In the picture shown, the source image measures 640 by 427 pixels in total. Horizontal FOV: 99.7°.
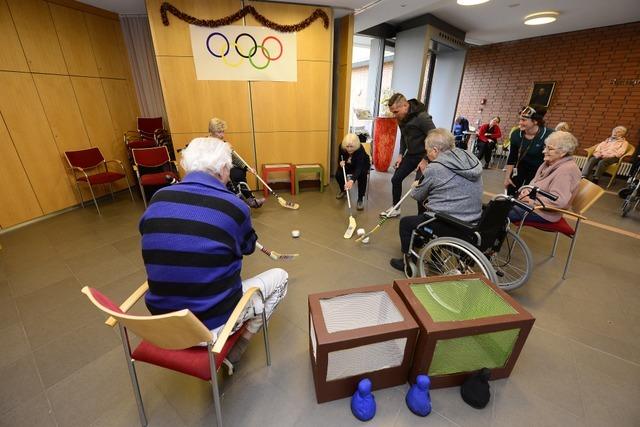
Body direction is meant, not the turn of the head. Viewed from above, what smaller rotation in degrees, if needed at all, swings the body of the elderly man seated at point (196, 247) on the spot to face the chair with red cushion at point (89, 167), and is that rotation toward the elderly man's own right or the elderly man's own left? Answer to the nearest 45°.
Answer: approximately 45° to the elderly man's own left

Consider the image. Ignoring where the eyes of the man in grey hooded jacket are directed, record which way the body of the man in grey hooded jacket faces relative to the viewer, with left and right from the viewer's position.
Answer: facing away from the viewer and to the left of the viewer

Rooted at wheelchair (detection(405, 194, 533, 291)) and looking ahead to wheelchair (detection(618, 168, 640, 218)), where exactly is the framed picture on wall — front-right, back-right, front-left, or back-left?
front-left

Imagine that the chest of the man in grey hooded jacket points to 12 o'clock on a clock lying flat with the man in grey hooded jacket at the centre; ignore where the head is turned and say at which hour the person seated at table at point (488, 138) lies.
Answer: The person seated at table is roughly at 2 o'clock from the man in grey hooded jacket.

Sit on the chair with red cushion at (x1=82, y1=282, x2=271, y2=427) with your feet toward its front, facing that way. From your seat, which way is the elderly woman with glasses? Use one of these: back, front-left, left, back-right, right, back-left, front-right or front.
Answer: front-right

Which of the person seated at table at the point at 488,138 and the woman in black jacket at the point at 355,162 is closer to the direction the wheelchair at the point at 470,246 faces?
the woman in black jacket

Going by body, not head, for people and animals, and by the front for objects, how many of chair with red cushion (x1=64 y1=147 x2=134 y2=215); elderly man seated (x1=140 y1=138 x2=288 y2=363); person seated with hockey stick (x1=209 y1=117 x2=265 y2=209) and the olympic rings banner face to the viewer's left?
0

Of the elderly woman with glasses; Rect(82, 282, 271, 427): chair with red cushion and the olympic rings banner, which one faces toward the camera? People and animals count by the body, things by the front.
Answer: the olympic rings banner

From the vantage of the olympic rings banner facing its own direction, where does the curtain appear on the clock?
The curtain is roughly at 4 o'clock from the olympic rings banner.

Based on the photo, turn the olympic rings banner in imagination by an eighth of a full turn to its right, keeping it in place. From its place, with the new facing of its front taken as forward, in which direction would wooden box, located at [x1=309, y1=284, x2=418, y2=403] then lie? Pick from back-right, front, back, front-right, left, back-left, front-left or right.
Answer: front-left

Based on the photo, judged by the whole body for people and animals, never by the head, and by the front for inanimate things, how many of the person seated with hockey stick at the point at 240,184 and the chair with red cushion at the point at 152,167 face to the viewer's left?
0

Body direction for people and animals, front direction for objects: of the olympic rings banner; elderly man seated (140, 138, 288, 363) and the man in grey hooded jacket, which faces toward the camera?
the olympic rings banner

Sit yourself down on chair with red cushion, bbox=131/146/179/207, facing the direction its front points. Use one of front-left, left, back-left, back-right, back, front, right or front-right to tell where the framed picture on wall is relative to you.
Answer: front-left

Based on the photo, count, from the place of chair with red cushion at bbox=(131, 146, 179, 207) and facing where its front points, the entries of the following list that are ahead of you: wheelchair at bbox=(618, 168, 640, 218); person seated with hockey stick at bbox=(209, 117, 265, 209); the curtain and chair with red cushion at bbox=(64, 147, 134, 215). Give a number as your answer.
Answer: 2

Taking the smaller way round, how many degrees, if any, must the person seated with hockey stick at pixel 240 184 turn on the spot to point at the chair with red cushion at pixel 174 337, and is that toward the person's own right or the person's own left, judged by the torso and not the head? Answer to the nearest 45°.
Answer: approximately 45° to the person's own right

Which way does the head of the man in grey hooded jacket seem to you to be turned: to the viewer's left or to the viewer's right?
to the viewer's left

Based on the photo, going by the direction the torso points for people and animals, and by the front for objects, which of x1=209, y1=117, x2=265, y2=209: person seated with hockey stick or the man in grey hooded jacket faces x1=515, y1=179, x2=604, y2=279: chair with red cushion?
the person seated with hockey stick

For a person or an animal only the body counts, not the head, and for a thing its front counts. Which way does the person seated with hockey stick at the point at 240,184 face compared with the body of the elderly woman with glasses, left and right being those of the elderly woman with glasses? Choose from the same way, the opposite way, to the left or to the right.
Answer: the opposite way

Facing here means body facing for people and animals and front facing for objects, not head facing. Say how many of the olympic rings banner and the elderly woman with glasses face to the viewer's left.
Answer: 1

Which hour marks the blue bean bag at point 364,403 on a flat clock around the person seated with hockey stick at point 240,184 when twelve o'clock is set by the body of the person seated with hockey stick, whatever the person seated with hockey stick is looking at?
The blue bean bag is roughly at 1 o'clock from the person seated with hockey stick.

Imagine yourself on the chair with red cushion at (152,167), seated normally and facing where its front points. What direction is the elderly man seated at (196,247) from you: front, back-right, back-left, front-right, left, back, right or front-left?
front-right

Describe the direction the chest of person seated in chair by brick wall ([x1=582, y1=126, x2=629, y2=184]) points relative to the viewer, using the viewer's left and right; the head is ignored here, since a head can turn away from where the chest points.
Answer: facing the viewer and to the left of the viewer
